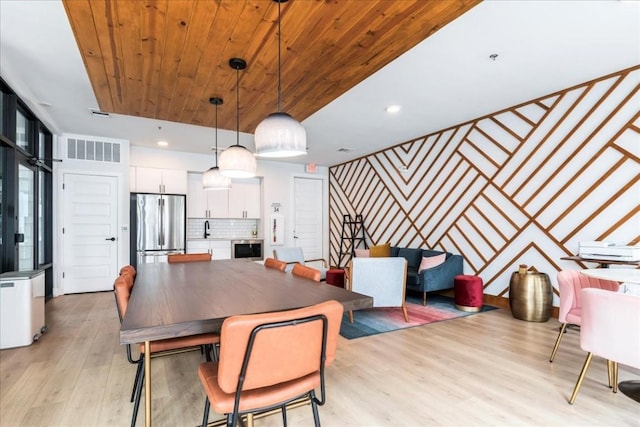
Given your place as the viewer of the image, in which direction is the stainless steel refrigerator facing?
facing the viewer

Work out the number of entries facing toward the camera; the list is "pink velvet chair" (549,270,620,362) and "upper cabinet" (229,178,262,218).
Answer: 1

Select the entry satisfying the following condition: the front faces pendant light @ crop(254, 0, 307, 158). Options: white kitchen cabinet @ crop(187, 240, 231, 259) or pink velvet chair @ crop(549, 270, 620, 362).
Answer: the white kitchen cabinet

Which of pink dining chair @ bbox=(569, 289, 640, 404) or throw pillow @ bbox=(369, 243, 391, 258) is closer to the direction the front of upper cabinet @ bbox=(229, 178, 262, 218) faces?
the pink dining chair

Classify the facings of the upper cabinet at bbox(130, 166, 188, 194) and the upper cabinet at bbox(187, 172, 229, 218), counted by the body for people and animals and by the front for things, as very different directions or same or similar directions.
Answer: same or similar directions

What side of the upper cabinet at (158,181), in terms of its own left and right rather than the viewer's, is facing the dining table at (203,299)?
front

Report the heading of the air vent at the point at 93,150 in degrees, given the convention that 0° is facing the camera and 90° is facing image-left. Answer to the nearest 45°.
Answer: approximately 0°

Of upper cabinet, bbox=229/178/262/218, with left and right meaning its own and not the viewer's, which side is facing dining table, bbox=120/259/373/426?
front

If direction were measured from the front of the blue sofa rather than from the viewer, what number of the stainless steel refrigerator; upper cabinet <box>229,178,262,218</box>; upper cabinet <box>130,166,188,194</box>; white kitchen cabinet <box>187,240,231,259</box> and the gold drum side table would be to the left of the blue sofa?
1

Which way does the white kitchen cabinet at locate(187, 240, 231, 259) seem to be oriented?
toward the camera

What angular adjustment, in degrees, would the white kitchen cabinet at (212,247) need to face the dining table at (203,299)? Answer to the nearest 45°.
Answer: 0° — it already faces it

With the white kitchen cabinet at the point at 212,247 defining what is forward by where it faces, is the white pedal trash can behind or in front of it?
in front
